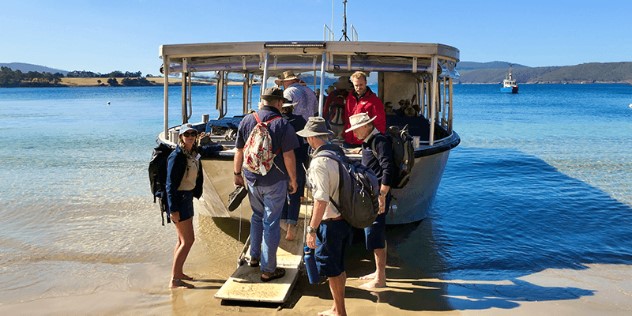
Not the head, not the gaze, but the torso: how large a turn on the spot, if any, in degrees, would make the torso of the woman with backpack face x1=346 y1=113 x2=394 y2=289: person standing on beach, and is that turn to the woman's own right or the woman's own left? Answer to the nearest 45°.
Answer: approximately 45° to the woman's own left

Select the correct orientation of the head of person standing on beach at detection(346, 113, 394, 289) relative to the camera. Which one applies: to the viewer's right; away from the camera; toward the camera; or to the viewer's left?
to the viewer's left

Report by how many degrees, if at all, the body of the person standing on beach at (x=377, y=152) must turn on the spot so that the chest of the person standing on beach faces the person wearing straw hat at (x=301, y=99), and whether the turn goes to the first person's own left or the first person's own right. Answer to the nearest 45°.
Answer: approximately 45° to the first person's own right

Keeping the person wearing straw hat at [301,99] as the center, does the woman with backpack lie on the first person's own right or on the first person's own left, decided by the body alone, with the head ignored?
on the first person's own left

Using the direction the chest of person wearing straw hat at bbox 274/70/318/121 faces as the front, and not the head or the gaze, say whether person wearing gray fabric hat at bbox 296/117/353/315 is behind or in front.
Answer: behind

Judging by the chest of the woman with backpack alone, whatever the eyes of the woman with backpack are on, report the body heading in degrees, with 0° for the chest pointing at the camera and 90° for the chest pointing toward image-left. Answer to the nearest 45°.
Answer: approximately 315°

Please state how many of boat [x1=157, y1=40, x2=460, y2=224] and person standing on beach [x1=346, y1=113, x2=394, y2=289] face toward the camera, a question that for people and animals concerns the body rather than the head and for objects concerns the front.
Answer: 1
